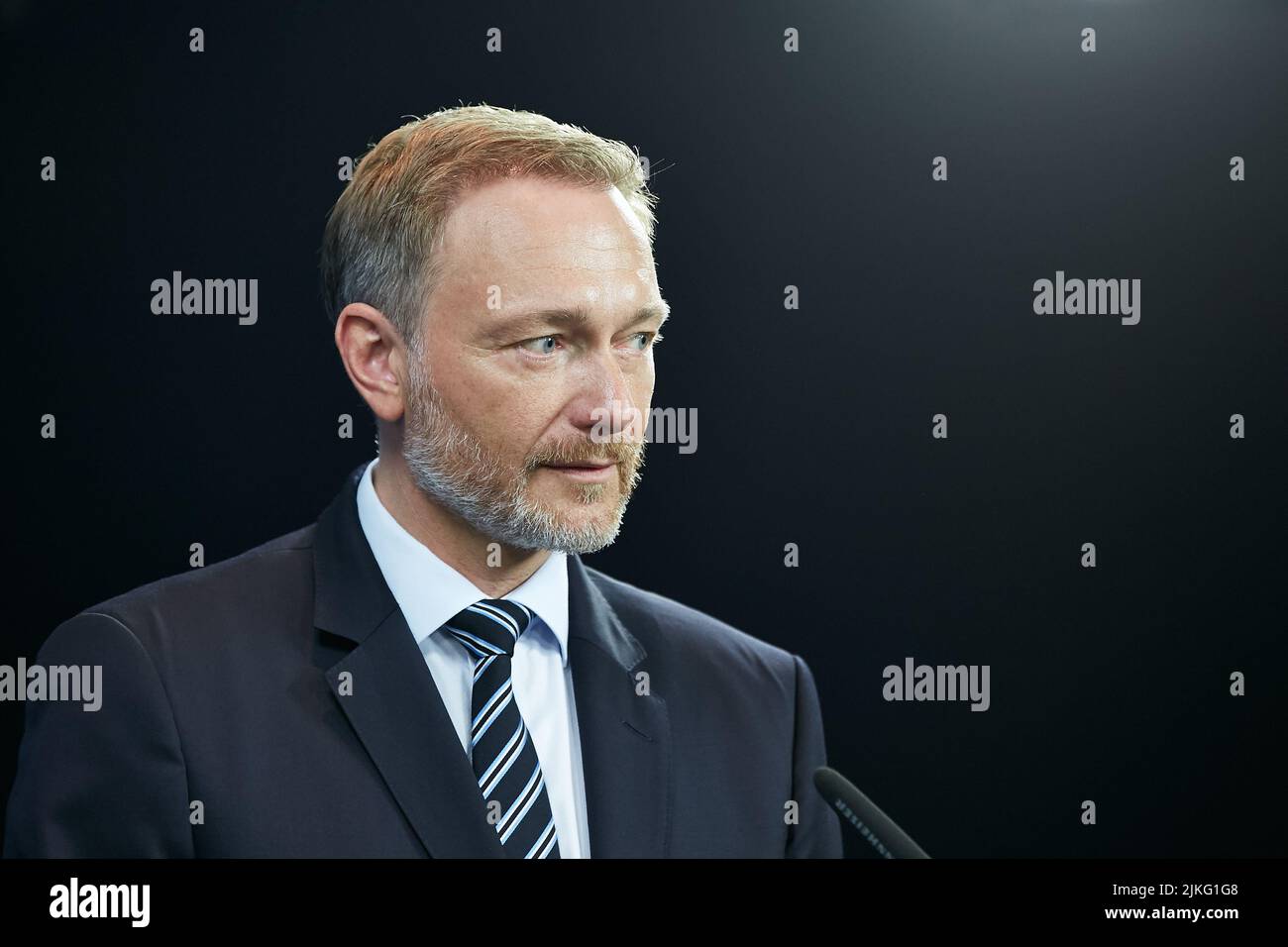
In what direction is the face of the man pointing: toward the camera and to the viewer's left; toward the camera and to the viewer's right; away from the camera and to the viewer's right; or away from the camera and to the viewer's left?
toward the camera and to the viewer's right

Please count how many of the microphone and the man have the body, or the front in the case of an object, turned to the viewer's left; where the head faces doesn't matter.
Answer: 1

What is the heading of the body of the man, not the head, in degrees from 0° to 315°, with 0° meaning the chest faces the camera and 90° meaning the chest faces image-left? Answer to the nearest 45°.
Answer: approximately 315°

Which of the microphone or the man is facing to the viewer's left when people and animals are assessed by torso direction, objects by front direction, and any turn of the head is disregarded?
the microphone

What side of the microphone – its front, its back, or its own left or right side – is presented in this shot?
left
